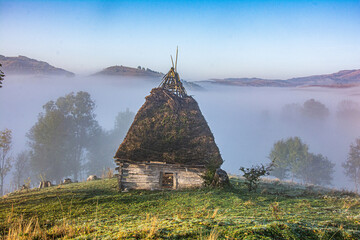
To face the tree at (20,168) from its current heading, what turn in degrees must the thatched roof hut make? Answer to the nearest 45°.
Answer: approximately 135° to its right

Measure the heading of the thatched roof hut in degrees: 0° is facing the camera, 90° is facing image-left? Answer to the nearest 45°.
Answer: approximately 0°

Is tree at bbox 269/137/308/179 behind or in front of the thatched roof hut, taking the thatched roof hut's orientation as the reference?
behind

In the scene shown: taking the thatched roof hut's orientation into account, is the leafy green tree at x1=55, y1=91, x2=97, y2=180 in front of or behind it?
behind

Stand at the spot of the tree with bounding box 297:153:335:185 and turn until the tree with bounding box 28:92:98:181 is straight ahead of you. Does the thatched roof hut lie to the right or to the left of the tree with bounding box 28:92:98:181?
left
